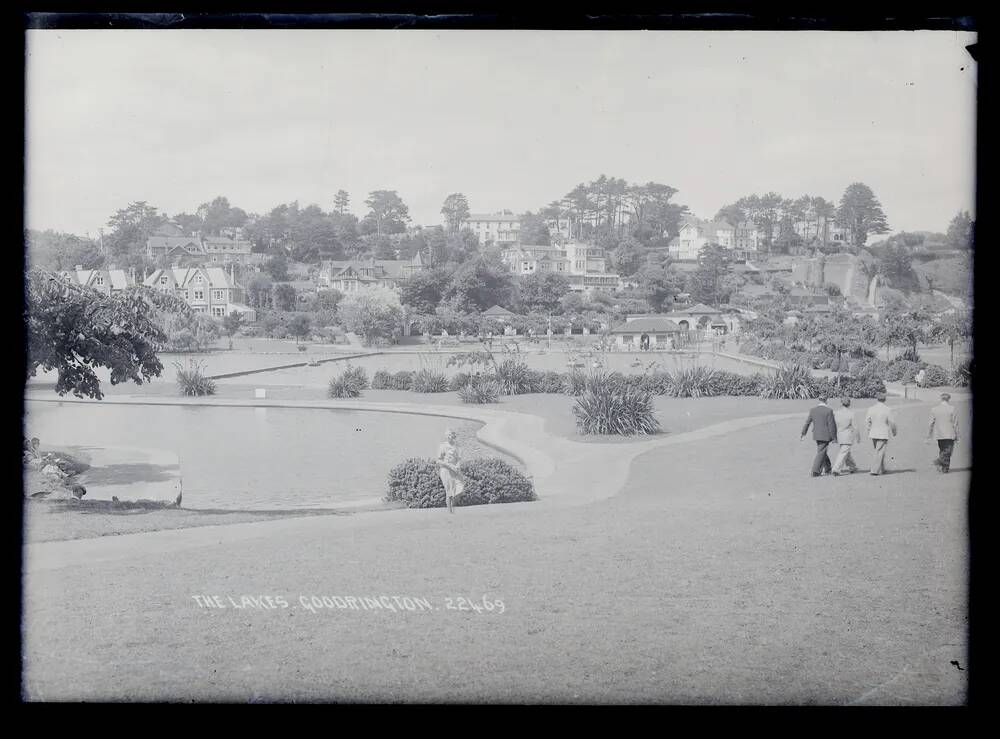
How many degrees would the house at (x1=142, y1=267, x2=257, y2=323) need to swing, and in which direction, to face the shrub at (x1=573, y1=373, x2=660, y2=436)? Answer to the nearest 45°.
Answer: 0° — it already faces it

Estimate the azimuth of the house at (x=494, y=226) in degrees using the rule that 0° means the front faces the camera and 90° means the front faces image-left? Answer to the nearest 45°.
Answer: approximately 0°

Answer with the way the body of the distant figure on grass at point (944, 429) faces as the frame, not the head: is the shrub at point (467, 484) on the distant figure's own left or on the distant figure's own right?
on the distant figure's own left

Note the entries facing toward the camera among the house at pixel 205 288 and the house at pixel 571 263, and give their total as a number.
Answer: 2
